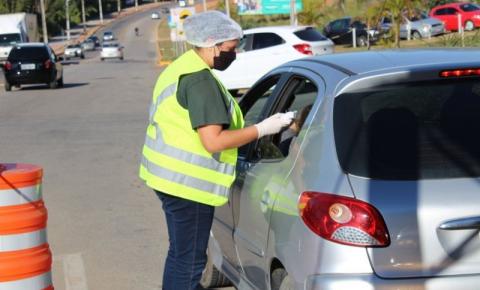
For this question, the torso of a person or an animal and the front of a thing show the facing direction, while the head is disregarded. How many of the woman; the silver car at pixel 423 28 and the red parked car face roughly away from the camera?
0

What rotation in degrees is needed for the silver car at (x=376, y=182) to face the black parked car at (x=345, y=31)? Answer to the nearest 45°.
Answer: approximately 45° to its right

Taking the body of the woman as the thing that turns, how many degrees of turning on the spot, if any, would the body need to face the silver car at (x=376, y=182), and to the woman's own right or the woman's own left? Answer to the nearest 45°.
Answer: approximately 45° to the woman's own right

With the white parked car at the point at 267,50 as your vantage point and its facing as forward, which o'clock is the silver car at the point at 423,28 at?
The silver car is roughly at 2 o'clock from the white parked car.

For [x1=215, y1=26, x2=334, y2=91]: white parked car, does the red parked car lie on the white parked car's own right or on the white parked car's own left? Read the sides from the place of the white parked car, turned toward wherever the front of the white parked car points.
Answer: on the white parked car's own right

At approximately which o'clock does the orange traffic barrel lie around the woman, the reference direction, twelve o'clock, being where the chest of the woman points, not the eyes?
The orange traffic barrel is roughly at 6 o'clock from the woman.

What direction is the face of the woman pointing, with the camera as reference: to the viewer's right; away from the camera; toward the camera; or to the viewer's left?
to the viewer's right

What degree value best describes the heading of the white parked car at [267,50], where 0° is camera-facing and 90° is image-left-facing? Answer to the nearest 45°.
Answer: approximately 135°

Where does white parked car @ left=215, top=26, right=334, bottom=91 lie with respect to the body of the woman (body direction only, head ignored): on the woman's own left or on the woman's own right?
on the woman's own left

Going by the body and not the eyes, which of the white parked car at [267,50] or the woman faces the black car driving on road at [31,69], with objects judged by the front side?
the white parked car

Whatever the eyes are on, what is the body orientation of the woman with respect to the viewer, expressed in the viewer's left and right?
facing to the right of the viewer

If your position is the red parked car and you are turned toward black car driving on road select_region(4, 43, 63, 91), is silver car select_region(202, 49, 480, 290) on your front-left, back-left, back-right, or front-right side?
front-left

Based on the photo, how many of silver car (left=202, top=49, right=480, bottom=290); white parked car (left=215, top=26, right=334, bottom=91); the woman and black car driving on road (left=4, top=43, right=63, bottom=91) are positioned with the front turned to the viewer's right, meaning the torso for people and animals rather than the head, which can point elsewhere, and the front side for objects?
1

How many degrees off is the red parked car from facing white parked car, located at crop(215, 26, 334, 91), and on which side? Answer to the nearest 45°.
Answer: approximately 45° to its right

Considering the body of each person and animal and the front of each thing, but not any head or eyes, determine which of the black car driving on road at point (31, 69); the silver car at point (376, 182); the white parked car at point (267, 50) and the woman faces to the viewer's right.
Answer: the woman

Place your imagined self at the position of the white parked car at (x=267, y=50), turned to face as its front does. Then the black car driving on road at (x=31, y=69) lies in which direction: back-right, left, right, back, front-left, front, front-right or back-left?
front

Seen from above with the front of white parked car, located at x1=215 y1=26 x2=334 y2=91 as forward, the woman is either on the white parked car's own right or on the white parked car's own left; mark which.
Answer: on the white parked car's own left
